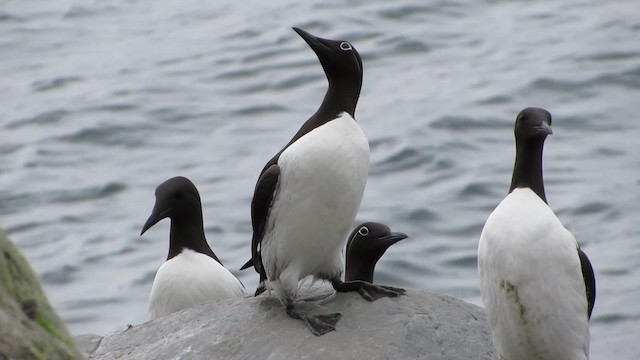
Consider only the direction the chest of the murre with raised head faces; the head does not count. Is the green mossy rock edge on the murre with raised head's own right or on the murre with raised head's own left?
on the murre with raised head's own right

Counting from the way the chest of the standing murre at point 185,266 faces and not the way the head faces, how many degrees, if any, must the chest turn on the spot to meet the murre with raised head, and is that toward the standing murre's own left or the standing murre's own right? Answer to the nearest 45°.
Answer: approximately 90° to the standing murre's own left

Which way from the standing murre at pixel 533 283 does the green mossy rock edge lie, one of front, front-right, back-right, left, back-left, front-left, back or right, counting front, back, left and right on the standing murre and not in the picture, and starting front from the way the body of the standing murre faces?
front-right

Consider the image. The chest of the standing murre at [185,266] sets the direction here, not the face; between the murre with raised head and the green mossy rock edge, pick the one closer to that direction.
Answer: the green mossy rock edge

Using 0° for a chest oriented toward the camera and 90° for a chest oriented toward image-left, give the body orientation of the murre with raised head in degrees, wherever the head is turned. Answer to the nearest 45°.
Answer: approximately 315°

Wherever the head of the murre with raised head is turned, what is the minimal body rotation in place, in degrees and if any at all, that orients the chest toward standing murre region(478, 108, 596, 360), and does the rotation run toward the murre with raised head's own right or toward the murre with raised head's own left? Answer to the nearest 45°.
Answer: approximately 45° to the murre with raised head's own left

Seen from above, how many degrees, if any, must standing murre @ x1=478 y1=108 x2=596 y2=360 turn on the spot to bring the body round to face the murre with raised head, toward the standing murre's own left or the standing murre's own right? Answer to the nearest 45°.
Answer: approximately 90° to the standing murre's own right

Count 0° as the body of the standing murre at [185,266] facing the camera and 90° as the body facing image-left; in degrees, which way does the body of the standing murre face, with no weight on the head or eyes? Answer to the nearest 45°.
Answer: approximately 45°
